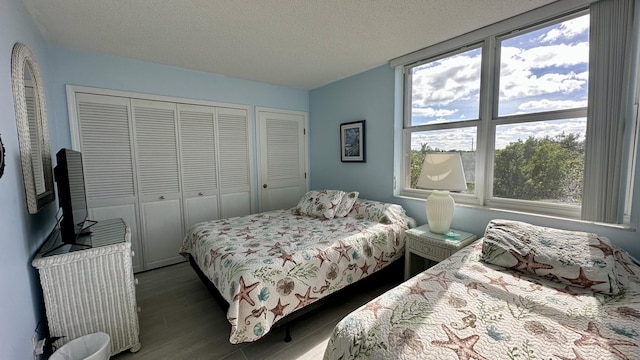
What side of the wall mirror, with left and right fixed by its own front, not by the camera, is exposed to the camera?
right

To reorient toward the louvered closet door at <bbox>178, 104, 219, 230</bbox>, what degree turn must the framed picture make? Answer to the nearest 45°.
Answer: approximately 45° to its right

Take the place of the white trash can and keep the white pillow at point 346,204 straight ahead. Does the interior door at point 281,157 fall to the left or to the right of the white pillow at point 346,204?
left

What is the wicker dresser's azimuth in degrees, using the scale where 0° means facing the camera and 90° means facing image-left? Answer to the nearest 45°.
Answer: approximately 270°

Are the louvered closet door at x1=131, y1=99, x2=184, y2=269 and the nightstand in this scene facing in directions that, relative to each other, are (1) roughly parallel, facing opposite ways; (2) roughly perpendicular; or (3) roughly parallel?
roughly perpendicular

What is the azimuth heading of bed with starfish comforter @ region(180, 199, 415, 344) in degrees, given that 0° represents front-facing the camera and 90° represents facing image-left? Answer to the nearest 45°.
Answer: approximately 45°

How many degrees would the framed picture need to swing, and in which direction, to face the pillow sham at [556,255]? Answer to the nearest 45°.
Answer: approximately 90° to its left

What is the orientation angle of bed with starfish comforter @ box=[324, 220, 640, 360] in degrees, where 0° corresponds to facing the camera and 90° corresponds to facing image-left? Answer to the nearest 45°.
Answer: approximately 45°
